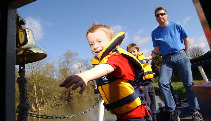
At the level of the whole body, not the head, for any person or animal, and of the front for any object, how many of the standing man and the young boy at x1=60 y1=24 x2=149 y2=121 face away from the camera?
0

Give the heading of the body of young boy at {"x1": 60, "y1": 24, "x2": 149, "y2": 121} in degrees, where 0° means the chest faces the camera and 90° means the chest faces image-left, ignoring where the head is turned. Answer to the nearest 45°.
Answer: approximately 45°

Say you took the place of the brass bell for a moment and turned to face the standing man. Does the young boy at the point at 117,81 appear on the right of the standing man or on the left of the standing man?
right

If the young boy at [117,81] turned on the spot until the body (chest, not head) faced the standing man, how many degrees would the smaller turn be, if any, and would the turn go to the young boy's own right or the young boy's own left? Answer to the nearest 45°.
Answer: approximately 180°

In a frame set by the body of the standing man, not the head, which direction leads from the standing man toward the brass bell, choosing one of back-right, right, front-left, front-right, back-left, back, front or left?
front-right

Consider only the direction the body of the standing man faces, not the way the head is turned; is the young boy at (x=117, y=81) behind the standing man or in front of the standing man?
in front
